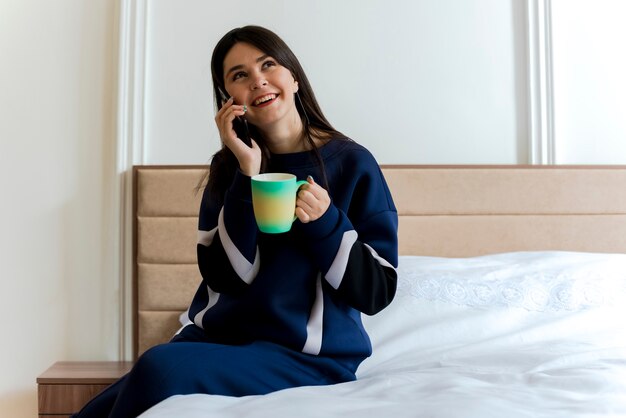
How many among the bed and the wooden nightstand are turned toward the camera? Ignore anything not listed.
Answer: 2

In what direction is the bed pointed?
toward the camera

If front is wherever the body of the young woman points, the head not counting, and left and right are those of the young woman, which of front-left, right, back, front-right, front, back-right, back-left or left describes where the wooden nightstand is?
right

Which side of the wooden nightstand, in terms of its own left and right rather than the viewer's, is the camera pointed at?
front

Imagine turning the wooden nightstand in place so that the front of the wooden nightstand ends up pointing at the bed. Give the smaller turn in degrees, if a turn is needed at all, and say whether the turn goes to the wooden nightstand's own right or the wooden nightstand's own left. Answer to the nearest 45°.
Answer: approximately 45° to the wooden nightstand's own left

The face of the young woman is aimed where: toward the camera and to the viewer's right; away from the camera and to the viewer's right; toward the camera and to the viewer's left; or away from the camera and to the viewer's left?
toward the camera and to the viewer's right

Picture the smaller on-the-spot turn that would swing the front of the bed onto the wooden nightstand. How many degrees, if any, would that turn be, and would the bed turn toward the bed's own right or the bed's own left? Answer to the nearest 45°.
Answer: approximately 90° to the bed's own right

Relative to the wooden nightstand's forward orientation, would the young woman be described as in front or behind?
in front

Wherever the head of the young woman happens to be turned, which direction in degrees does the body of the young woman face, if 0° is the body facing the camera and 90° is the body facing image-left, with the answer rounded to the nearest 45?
approximately 45°
